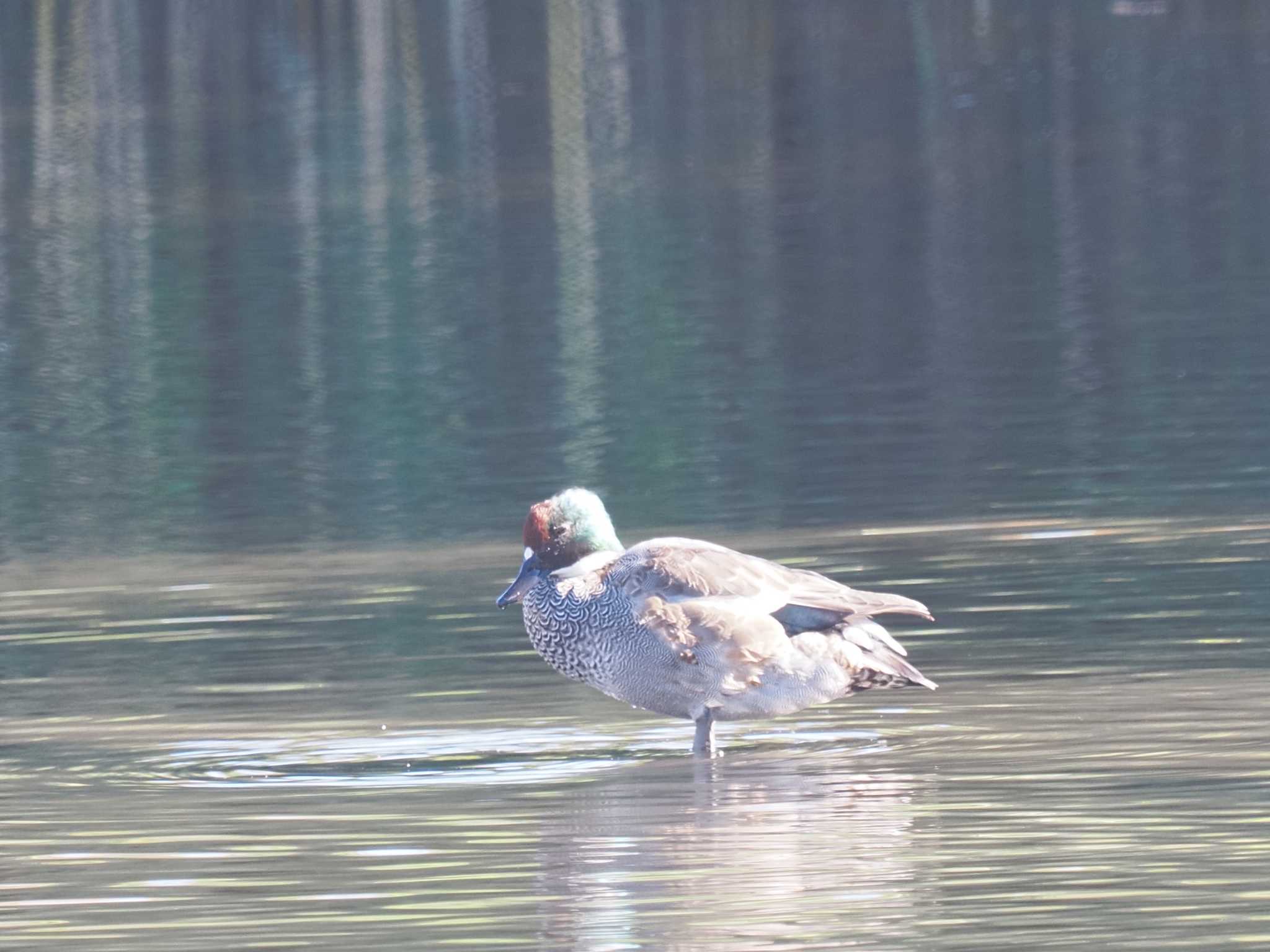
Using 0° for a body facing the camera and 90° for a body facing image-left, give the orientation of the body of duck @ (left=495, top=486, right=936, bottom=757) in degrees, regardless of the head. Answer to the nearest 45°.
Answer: approximately 90°
